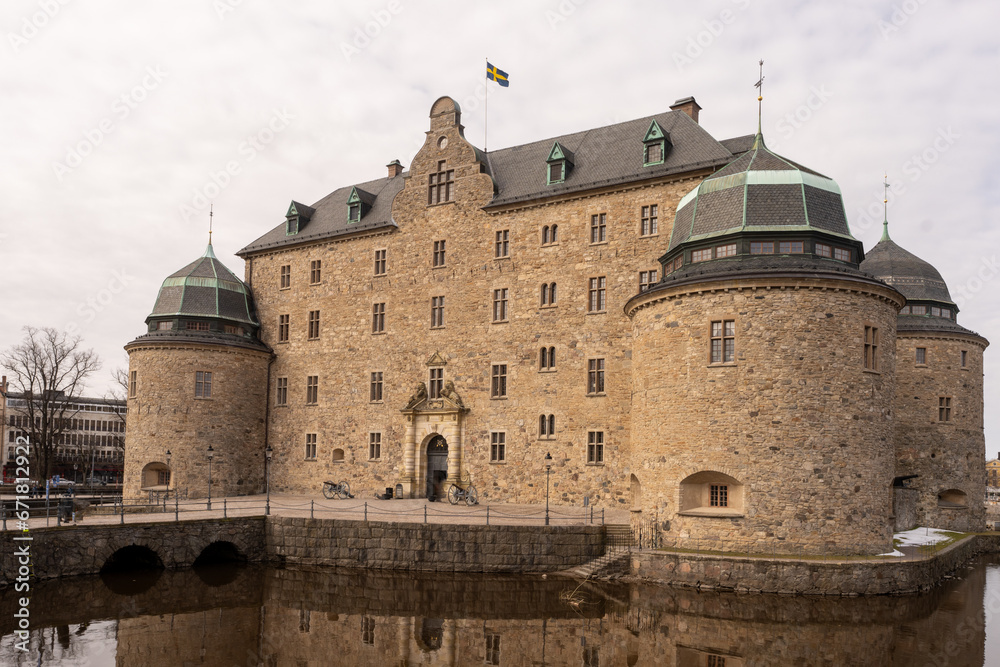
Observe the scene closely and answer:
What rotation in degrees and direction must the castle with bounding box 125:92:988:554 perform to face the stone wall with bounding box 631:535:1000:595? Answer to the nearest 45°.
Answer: approximately 45° to its left

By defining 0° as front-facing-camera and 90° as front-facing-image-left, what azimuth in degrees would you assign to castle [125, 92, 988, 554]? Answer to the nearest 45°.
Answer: approximately 45°
